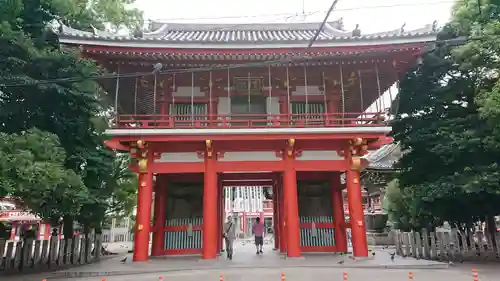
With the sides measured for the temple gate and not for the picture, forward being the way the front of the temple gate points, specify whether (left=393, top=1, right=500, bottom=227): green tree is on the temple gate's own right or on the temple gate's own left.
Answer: on the temple gate's own left

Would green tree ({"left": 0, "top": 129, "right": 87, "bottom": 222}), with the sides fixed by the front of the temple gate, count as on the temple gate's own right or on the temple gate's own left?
on the temple gate's own right

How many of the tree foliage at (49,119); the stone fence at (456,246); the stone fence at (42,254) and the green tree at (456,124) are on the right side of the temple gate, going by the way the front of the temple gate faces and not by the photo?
2

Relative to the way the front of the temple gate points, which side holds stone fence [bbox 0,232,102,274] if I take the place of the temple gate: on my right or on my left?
on my right

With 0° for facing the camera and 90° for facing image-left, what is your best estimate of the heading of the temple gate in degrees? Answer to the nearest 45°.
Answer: approximately 0°

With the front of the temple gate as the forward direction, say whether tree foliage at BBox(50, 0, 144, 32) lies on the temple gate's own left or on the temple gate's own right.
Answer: on the temple gate's own right

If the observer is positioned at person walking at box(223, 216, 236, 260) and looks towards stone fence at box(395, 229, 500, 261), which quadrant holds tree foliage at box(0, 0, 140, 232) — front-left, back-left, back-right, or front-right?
back-right

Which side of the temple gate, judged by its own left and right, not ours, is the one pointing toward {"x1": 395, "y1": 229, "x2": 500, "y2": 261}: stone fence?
left
